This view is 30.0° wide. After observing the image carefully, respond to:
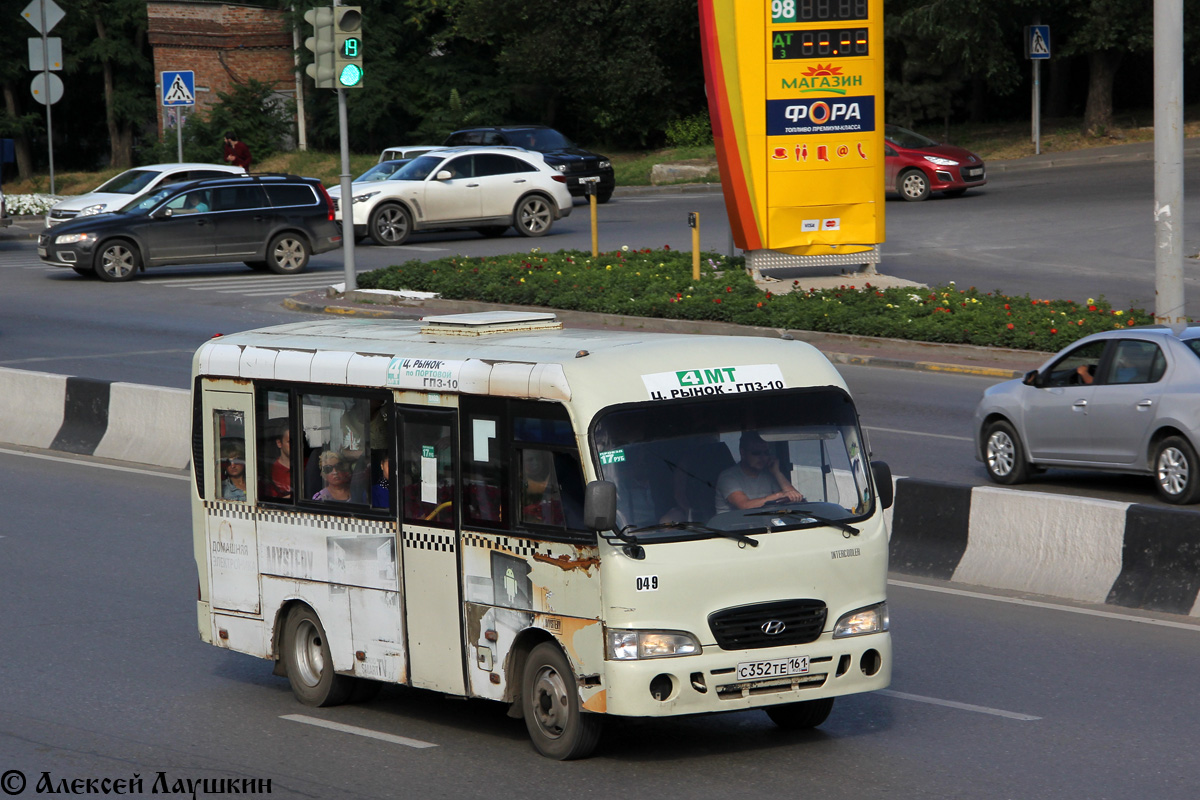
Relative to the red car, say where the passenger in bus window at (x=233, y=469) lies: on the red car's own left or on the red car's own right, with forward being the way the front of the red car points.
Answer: on the red car's own right

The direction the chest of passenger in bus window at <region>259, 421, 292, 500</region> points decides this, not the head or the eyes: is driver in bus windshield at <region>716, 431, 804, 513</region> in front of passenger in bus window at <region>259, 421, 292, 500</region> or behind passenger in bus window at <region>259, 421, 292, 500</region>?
in front

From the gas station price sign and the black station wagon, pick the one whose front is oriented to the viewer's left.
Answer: the black station wagon

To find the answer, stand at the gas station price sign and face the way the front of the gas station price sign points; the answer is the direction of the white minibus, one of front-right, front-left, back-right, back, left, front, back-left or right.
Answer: front

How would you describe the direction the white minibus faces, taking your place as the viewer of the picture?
facing the viewer and to the right of the viewer

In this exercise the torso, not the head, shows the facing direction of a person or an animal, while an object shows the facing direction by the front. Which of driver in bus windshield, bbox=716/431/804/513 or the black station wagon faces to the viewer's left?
the black station wagon

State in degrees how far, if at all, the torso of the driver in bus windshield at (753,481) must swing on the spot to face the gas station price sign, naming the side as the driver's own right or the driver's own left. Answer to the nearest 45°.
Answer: approximately 135° to the driver's own left

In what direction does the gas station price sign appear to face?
toward the camera

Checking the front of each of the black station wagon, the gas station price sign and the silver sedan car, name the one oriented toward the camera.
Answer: the gas station price sign
